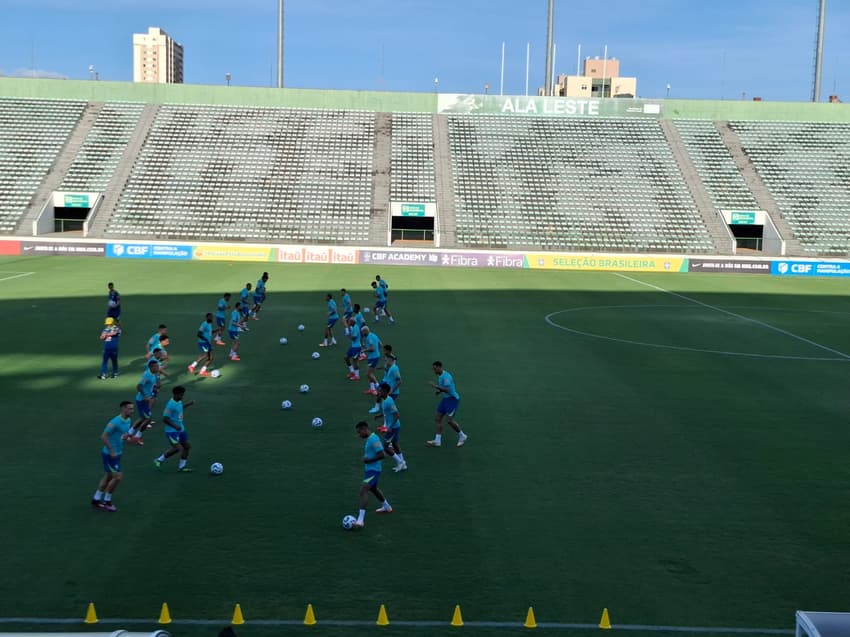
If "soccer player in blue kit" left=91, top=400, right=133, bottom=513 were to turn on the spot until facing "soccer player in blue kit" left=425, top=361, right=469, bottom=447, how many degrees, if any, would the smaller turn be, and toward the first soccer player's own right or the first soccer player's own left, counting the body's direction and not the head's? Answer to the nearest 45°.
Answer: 0° — they already face them

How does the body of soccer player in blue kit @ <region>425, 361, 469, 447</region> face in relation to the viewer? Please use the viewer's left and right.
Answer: facing to the left of the viewer

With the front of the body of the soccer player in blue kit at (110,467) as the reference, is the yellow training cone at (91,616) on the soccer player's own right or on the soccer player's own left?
on the soccer player's own right

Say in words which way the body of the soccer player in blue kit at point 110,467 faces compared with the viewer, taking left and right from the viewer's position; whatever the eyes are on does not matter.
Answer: facing to the right of the viewer

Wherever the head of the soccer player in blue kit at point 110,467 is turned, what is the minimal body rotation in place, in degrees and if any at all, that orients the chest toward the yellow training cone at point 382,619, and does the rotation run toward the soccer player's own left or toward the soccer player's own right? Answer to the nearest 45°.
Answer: approximately 45° to the soccer player's own right
